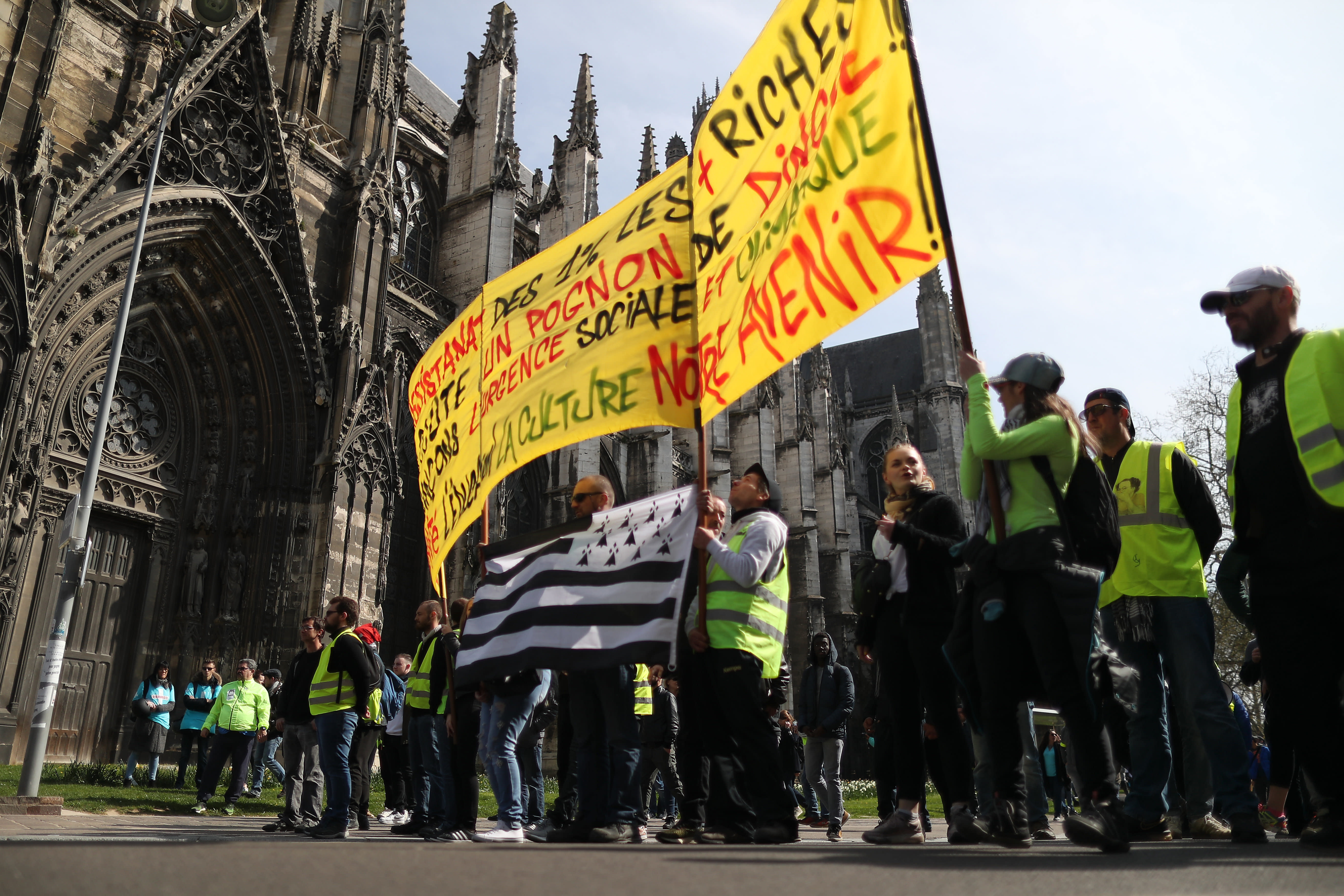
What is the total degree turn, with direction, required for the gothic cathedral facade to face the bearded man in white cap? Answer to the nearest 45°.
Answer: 0° — it already faces them

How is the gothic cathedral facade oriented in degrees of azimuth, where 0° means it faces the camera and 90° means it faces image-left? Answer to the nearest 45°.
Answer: approximately 315°

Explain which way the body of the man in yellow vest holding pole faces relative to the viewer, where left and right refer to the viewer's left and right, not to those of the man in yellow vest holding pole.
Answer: facing to the left of the viewer

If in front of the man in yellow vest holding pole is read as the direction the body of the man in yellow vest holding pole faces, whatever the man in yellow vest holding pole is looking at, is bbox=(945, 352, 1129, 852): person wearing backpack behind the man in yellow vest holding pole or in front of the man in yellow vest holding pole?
behind

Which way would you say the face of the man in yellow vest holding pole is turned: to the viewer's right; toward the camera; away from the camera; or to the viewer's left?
to the viewer's left

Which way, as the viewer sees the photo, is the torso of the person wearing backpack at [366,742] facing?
to the viewer's left

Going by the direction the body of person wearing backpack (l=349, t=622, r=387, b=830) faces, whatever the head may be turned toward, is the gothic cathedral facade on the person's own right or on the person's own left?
on the person's own right

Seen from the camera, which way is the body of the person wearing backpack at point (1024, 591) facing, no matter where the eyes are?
to the viewer's left

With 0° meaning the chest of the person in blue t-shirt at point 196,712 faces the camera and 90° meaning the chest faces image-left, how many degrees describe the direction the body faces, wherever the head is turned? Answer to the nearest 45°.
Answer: approximately 0°
